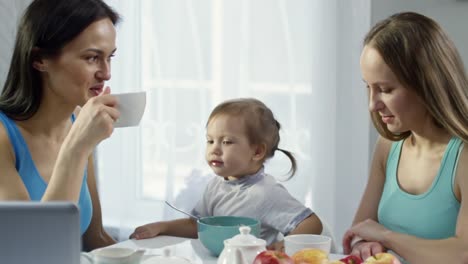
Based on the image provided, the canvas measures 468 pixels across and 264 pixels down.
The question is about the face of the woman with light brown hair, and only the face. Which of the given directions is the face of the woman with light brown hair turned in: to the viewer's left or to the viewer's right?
to the viewer's left

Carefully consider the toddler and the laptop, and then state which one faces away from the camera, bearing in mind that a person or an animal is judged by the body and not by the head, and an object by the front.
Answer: the laptop

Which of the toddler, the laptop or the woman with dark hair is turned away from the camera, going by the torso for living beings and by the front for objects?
the laptop

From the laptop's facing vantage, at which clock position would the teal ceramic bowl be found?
The teal ceramic bowl is roughly at 1 o'clock from the laptop.

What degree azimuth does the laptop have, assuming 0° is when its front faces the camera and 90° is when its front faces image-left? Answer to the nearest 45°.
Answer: approximately 180°

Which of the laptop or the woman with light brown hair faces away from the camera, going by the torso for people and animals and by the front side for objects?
the laptop

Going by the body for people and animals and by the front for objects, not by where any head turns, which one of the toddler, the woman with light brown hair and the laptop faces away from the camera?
the laptop

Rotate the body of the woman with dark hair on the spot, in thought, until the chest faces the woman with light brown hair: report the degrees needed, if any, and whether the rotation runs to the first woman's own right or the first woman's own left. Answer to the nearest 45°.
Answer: approximately 45° to the first woman's own left

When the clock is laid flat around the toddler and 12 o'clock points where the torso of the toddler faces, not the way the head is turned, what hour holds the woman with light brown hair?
The woman with light brown hair is roughly at 9 o'clock from the toddler.
